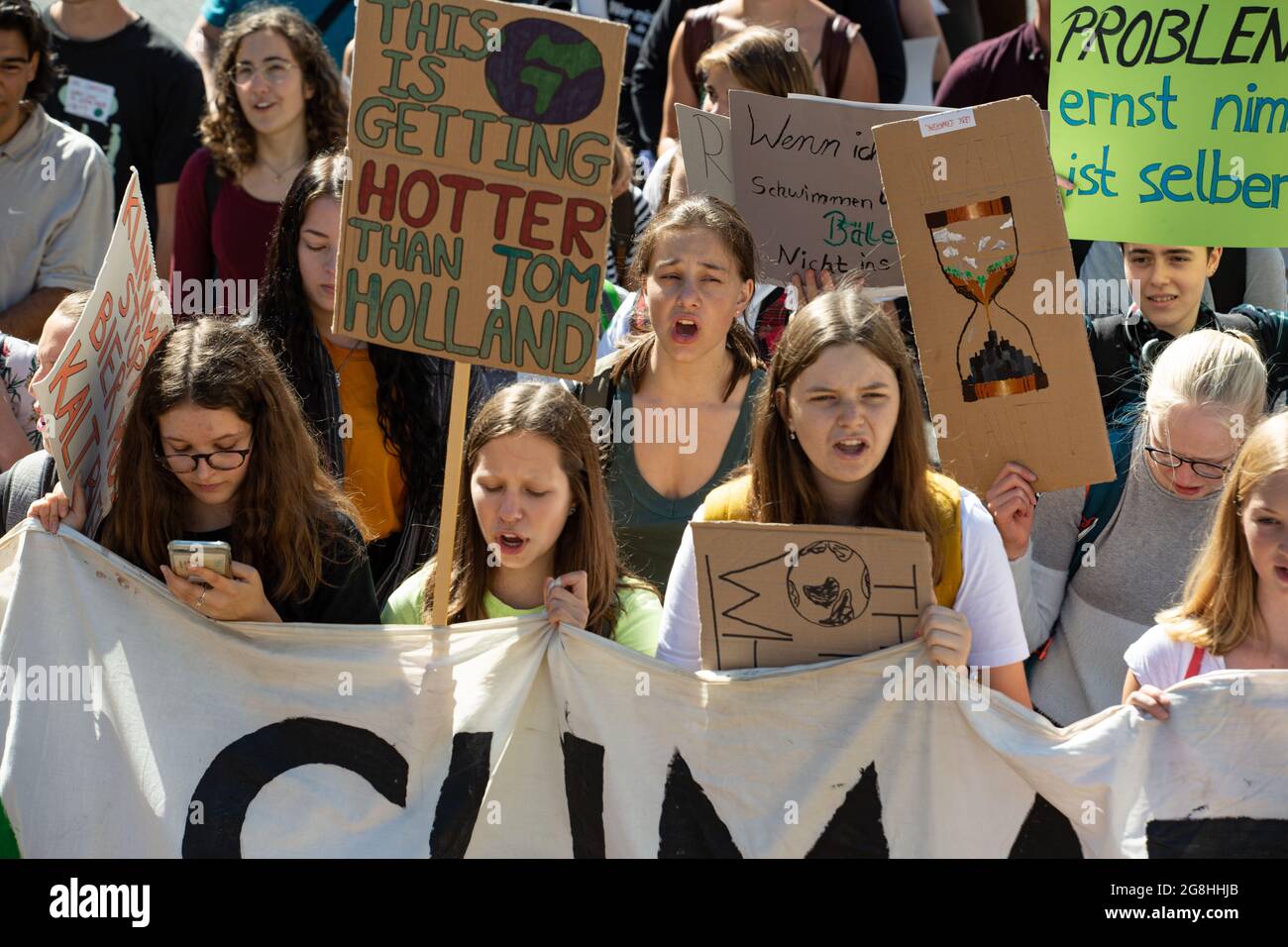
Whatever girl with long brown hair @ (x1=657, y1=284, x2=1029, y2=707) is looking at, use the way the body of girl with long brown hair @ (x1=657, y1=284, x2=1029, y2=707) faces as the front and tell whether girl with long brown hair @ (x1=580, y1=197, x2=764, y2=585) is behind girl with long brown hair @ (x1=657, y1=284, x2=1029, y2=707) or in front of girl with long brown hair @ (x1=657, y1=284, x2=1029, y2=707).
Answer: behind

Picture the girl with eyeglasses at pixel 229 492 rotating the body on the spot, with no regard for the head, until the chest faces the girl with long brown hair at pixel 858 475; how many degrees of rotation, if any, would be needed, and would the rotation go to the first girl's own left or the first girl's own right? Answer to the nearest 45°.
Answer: approximately 90° to the first girl's own left

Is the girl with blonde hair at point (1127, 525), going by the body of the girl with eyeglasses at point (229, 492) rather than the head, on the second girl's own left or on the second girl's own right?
on the second girl's own left

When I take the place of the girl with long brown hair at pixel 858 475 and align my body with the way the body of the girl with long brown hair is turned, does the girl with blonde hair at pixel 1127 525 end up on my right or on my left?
on my left

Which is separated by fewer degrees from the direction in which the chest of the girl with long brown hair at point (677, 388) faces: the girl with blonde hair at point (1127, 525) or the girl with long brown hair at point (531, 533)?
the girl with long brown hair

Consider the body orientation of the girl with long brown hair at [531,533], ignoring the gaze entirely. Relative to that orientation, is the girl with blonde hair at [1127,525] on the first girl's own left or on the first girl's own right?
on the first girl's own left

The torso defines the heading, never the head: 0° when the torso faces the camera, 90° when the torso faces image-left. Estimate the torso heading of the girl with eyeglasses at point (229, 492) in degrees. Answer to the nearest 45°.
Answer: approximately 0°

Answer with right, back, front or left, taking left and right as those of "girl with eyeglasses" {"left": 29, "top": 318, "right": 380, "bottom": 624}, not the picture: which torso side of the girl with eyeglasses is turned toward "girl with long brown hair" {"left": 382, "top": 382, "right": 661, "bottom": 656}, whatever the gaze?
left

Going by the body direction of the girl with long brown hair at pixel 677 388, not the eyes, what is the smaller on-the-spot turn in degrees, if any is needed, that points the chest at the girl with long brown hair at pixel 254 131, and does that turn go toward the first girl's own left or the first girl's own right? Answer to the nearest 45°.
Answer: approximately 135° to the first girl's own right
